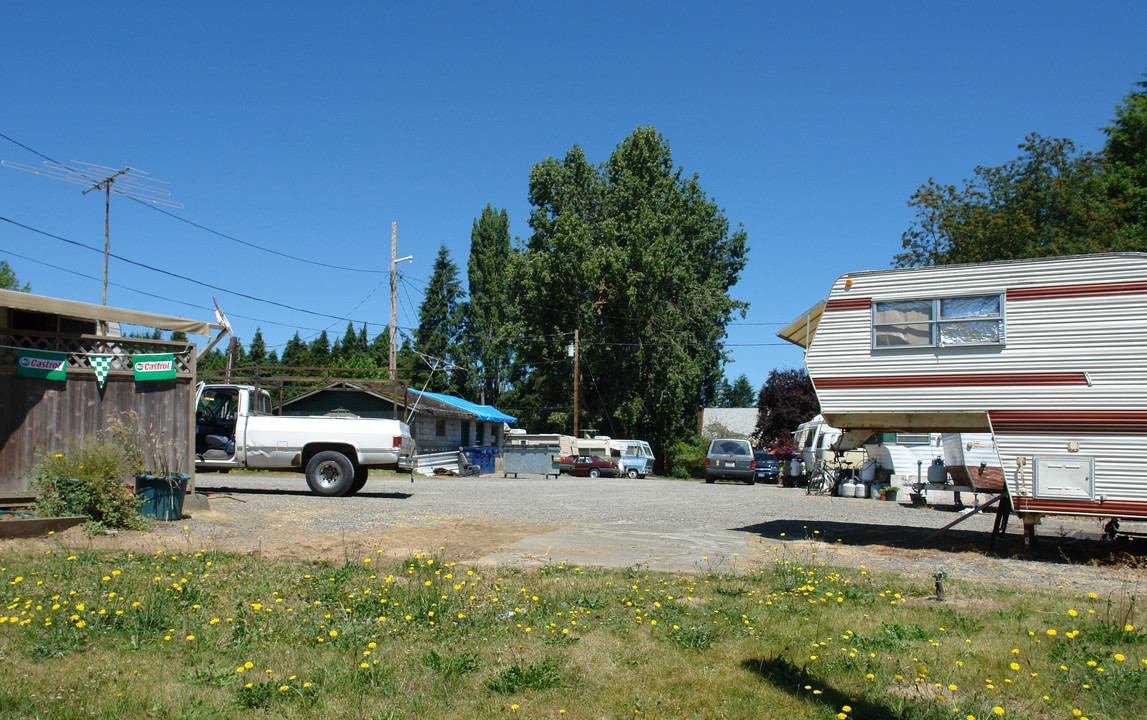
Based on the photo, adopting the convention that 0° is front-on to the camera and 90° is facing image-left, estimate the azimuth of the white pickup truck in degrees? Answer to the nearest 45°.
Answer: approximately 90°

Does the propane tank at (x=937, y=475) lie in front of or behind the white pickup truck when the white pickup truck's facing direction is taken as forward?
behind

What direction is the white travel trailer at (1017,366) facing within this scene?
to the viewer's left

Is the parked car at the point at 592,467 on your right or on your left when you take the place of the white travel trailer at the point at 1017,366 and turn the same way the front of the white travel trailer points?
on your right

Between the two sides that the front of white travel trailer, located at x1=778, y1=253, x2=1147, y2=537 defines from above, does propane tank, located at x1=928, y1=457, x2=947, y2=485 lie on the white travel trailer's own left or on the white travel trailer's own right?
on the white travel trailer's own right

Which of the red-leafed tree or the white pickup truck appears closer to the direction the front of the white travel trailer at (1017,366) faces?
the white pickup truck

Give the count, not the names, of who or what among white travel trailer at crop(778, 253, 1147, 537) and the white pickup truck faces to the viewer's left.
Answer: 2
